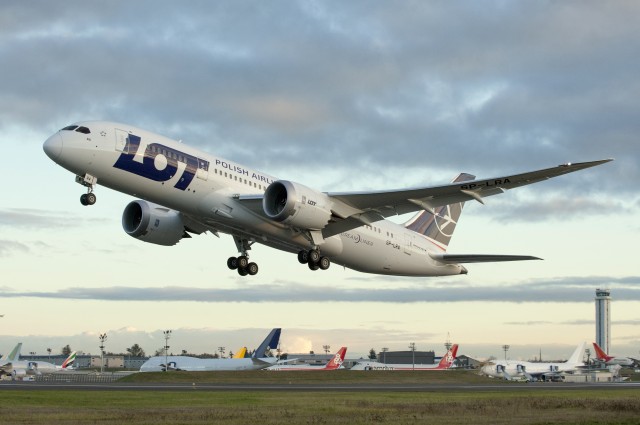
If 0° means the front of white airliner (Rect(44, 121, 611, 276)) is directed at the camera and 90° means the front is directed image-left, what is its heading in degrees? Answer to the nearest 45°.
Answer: approximately 45°
